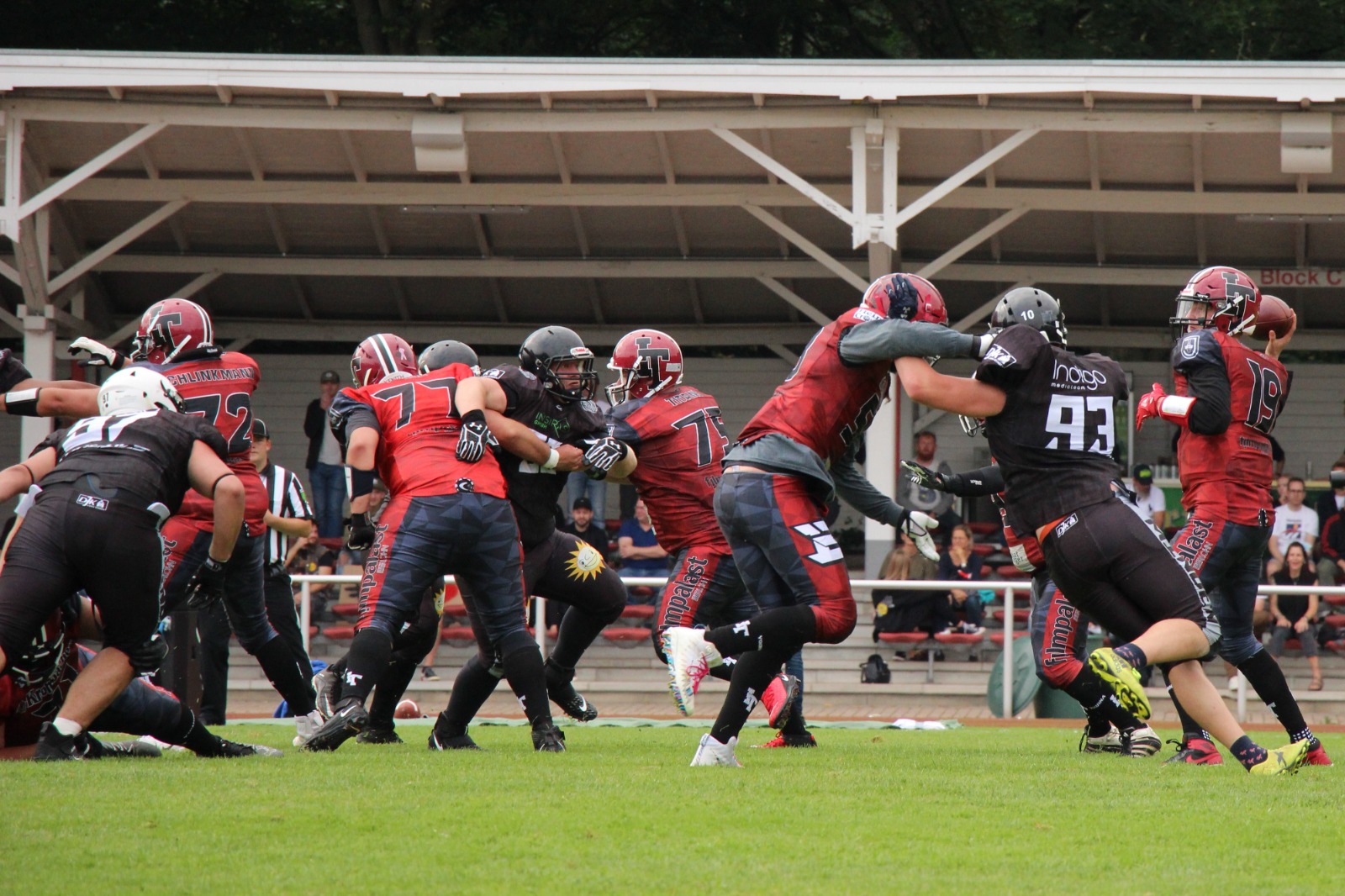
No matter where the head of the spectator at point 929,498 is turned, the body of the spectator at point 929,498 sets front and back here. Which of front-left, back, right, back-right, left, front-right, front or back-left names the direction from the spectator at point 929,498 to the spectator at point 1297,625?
front-left

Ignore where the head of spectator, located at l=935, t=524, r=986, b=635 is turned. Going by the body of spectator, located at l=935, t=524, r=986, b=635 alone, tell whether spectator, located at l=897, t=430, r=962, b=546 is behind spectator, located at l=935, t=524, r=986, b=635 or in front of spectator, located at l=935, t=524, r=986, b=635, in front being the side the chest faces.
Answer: behind

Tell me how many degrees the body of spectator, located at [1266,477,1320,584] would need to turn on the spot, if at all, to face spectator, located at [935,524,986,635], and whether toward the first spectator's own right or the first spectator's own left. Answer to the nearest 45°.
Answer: approximately 45° to the first spectator's own right

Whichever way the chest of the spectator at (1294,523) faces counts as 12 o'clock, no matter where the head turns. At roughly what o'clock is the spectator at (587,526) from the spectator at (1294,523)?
the spectator at (587,526) is roughly at 2 o'clock from the spectator at (1294,523).

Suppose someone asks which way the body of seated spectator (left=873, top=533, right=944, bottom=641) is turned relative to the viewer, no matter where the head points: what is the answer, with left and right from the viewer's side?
facing the viewer

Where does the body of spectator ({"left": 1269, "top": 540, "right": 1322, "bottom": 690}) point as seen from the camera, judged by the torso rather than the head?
toward the camera

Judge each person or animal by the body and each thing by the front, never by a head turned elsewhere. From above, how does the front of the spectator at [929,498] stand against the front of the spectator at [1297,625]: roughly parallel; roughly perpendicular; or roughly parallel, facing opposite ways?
roughly parallel

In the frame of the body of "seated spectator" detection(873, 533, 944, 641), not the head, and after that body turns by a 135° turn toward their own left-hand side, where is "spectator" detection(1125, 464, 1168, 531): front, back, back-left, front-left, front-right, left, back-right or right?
front

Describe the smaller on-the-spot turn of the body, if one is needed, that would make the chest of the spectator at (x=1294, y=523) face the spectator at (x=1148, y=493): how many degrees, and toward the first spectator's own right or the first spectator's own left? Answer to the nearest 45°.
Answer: approximately 135° to the first spectator's own right

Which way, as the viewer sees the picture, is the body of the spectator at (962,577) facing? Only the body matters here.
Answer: toward the camera

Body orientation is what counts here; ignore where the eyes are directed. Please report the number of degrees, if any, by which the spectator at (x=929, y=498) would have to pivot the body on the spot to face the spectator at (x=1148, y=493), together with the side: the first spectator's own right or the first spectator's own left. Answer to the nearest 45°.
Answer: approximately 90° to the first spectator's own left

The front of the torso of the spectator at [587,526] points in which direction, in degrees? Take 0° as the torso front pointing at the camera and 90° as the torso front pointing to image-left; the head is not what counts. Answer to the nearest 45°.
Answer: approximately 0°

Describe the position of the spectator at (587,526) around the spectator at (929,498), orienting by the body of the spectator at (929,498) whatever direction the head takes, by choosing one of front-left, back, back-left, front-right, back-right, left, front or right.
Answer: front-right

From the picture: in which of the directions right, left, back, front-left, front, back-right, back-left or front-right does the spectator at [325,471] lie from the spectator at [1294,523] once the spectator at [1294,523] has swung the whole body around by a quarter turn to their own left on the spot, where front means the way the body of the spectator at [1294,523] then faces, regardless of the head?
back

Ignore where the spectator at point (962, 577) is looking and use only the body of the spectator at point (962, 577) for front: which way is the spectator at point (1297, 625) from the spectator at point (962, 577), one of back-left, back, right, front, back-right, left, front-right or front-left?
left

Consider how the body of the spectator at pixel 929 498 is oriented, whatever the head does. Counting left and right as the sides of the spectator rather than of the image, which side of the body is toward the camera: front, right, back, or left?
front
